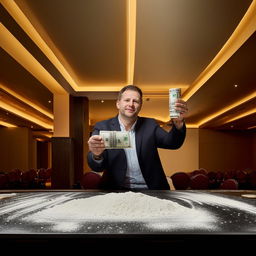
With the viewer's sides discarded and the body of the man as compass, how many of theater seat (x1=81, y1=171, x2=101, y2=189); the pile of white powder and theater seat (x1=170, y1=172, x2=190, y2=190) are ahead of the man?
1

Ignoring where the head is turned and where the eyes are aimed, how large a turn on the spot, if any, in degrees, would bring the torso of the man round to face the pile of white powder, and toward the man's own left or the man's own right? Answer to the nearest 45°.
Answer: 0° — they already face it

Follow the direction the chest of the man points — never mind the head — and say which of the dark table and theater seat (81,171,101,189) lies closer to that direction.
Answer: the dark table

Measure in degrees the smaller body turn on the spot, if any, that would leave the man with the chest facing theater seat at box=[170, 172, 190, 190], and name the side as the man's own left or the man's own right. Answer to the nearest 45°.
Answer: approximately 180°

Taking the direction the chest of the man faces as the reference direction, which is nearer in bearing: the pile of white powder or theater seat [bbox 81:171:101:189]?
the pile of white powder

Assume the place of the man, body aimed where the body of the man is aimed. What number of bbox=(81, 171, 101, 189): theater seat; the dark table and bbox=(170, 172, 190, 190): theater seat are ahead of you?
1

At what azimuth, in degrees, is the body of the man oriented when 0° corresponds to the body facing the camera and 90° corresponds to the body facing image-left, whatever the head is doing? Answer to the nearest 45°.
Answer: approximately 0°

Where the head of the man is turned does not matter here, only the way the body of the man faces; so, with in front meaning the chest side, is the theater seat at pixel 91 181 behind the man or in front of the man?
behind

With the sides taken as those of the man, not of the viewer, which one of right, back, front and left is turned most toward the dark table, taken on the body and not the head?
front
